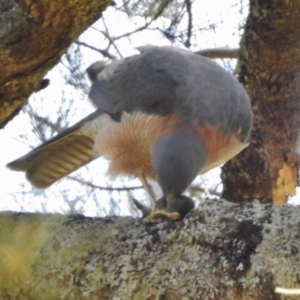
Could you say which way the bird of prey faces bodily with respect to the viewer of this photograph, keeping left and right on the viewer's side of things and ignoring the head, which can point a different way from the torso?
facing the viewer and to the right of the viewer

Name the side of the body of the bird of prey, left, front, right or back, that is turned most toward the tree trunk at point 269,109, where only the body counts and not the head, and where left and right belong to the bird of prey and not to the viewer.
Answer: front
